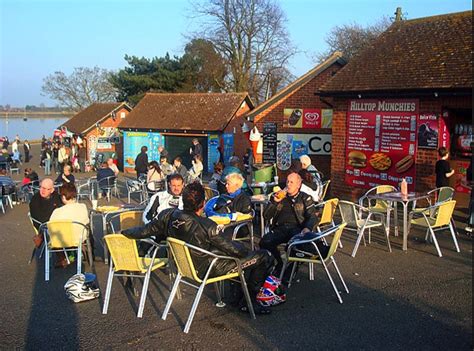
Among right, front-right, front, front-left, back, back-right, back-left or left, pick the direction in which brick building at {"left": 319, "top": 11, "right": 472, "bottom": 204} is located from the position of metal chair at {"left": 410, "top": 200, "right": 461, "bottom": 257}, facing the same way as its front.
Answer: front-right

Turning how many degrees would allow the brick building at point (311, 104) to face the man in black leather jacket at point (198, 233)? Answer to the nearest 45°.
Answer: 0° — it already faces them

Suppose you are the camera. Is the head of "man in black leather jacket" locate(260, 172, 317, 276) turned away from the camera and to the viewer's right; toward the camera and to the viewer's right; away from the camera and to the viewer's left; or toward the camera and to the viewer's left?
toward the camera and to the viewer's left

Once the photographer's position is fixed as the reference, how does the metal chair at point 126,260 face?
facing away from the viewer and to the right of the viewer

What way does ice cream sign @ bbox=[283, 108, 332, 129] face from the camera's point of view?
toward the camera

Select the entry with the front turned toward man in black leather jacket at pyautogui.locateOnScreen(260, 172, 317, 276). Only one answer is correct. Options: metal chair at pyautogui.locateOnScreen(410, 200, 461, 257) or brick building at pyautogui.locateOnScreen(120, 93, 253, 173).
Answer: the brick building

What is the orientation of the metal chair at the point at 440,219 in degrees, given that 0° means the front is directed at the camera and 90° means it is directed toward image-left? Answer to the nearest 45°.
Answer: approximately 135°

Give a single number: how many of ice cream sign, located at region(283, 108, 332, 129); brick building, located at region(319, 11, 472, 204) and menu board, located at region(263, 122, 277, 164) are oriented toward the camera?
3

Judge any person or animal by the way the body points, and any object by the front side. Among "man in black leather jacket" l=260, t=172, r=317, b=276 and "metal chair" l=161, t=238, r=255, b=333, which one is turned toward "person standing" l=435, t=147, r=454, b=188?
the metal chair

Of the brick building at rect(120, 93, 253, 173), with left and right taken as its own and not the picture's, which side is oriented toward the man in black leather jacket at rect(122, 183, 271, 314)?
front

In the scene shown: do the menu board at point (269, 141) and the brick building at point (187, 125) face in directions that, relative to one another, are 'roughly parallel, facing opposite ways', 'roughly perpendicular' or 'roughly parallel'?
roughly parallel

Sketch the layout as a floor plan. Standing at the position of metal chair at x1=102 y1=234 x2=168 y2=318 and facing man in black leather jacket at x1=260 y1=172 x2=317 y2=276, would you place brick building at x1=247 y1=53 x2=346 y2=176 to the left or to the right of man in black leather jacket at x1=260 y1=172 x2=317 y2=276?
left

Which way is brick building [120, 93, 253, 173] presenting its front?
toward the camera

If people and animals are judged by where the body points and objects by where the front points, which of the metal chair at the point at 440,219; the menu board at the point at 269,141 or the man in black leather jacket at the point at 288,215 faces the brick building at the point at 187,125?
the metal chair

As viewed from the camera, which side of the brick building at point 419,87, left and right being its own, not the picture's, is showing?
front

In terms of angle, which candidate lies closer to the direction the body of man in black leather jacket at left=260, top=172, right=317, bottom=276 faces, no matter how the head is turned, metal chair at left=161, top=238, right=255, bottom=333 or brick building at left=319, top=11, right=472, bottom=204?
the metal chair

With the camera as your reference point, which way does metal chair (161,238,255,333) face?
facing away from the viewer and to the right of the viewer

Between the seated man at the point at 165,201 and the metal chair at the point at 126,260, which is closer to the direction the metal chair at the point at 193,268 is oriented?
the seated man

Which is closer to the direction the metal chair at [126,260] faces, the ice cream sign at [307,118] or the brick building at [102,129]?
the ice cream sign
